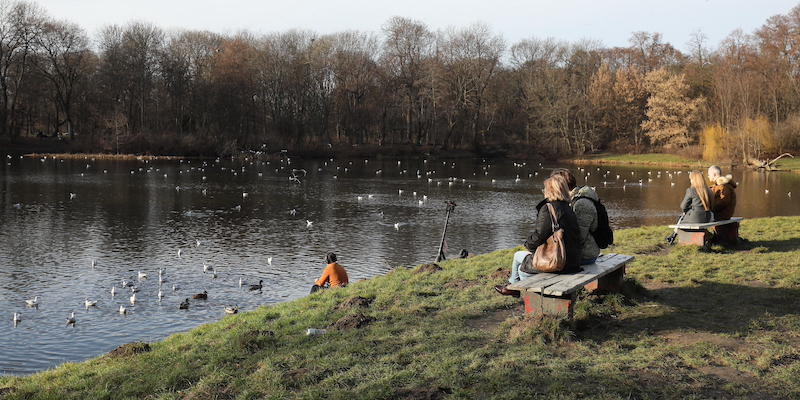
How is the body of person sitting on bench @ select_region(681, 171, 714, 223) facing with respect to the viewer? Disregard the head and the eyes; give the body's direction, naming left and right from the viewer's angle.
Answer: facing away from the viewer and to the left of the viewer

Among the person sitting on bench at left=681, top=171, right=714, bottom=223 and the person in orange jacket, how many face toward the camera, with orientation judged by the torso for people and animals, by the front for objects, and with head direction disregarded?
0

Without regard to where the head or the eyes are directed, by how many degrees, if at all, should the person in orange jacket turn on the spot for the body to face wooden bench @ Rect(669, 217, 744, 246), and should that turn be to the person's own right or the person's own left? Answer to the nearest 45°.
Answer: approximately 135° to the person's own right

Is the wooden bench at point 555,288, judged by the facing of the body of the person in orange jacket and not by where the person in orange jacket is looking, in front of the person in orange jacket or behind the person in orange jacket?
behind

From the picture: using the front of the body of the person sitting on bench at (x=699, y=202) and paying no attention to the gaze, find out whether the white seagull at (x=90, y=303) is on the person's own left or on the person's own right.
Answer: on the person's own left

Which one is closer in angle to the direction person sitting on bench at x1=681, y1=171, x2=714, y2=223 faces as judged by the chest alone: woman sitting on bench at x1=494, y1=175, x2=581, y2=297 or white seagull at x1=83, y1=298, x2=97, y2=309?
the white seagull

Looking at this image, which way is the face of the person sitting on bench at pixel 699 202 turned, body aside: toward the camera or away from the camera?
away from the camera

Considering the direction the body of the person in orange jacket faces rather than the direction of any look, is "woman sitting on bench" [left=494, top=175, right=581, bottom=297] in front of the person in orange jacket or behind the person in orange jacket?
behind

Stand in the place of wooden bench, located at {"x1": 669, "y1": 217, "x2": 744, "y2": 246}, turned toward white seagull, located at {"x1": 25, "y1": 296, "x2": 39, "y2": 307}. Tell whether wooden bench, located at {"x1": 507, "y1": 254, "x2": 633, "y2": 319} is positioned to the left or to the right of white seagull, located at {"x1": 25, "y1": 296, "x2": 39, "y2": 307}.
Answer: left

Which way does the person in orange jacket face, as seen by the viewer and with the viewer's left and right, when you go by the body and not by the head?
facing away from the viewer and to the left of the viewer
